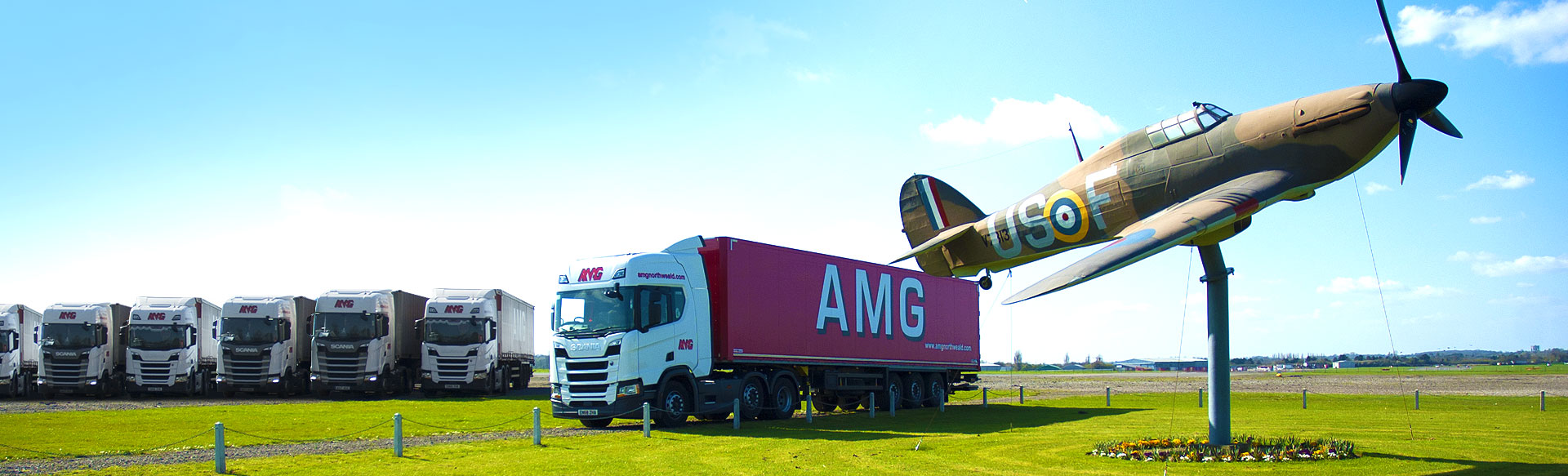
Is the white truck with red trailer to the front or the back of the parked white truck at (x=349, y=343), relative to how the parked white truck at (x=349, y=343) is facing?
to the front

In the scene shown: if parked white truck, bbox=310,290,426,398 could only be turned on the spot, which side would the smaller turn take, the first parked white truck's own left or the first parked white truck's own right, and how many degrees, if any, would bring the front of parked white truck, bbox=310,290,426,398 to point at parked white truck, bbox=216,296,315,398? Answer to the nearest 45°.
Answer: approximately 135° to the first parked white truck's own right

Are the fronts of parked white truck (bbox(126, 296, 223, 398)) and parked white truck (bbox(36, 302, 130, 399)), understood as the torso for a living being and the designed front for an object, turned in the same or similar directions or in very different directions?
same or similar directions

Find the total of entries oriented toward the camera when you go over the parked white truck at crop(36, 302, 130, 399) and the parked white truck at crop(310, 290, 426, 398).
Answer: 2

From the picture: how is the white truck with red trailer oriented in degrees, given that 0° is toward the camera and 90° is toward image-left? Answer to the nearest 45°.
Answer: approximately 45°

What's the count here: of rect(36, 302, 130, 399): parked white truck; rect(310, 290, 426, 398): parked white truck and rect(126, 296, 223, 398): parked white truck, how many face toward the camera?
3

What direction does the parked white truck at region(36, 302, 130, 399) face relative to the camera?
toward the camera

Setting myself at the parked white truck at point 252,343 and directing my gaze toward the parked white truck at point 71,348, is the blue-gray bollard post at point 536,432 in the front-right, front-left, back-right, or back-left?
back-left

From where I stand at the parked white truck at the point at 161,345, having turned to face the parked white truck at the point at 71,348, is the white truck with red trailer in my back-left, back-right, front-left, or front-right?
back-left

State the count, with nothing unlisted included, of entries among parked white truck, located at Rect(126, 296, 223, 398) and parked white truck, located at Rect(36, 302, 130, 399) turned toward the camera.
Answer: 2

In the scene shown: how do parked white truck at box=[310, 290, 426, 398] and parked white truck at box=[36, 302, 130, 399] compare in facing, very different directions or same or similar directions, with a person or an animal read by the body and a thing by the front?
same or similar directions

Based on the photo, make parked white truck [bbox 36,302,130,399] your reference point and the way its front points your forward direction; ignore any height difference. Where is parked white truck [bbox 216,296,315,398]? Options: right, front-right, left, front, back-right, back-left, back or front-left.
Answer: front-left

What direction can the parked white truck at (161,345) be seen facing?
toward the camera
